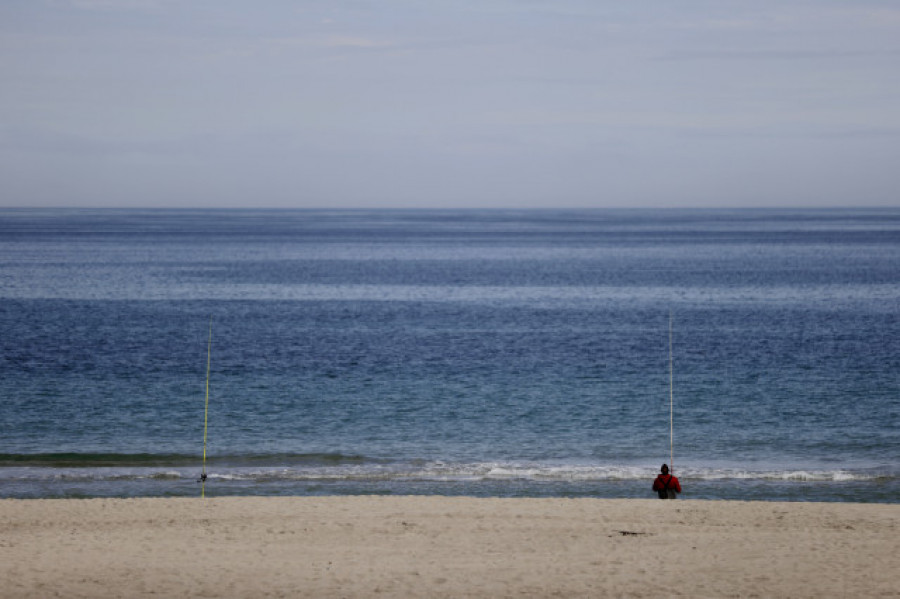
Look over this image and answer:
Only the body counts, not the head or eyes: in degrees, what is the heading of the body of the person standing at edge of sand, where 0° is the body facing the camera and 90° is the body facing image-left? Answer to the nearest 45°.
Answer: approximately 180°
